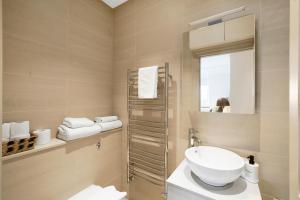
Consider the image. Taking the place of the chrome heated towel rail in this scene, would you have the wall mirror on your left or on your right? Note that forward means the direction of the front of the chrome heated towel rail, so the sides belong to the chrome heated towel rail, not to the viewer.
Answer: on your left

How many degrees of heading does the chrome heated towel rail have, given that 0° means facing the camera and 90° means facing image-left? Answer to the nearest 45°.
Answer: approximately 45°

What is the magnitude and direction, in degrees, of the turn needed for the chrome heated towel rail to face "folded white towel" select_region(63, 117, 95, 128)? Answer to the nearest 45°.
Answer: approximately 45° to its right

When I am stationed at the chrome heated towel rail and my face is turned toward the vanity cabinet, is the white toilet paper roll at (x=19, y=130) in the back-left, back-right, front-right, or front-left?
back-right
